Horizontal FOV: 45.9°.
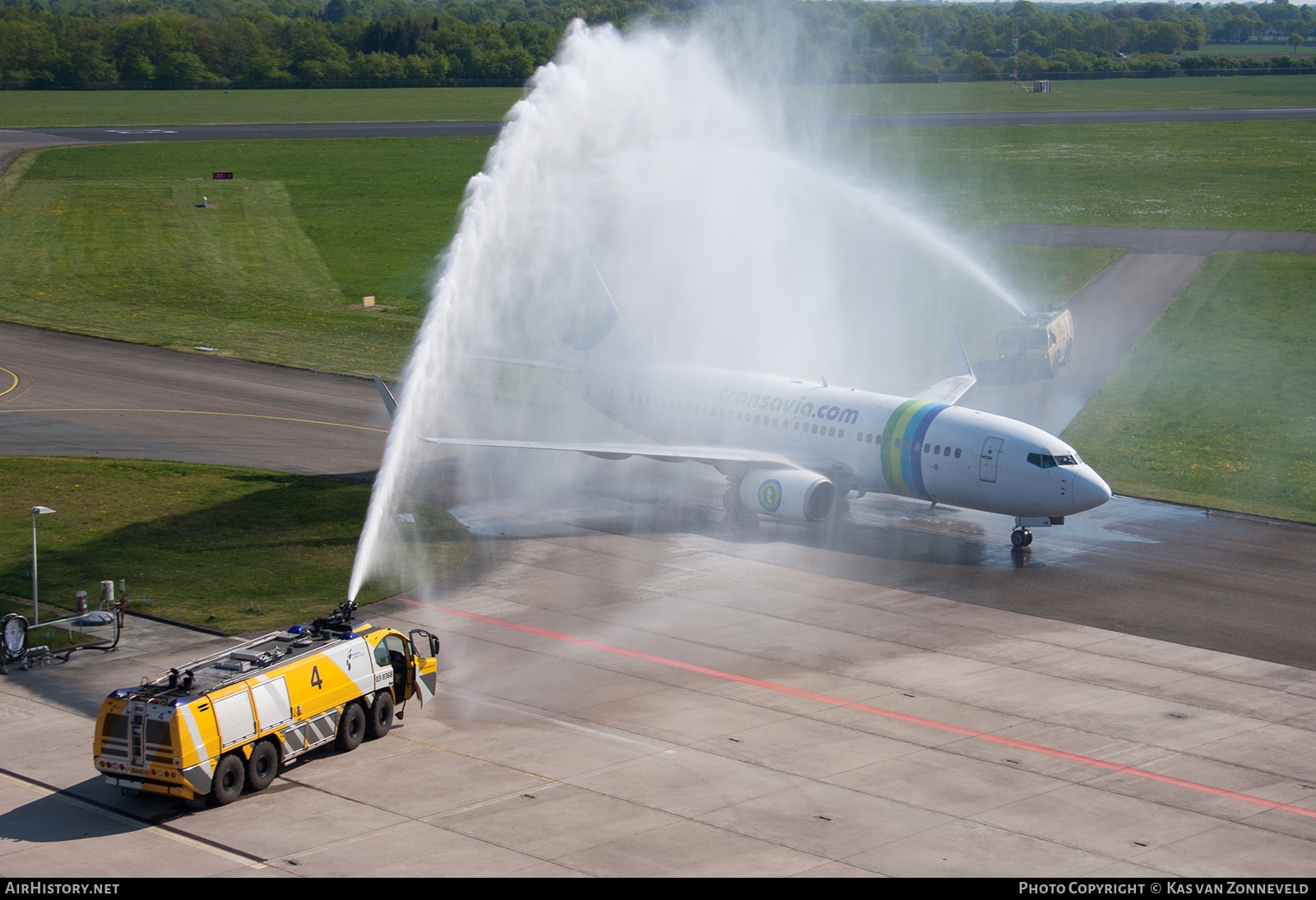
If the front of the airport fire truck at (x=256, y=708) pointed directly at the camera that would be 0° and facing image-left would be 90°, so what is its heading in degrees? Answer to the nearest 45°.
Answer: approximately 225°

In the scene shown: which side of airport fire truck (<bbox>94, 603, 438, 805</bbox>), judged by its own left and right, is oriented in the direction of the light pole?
left
